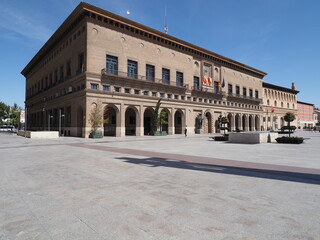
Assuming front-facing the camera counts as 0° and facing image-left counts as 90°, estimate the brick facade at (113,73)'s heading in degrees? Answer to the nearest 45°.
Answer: approximately 315°
